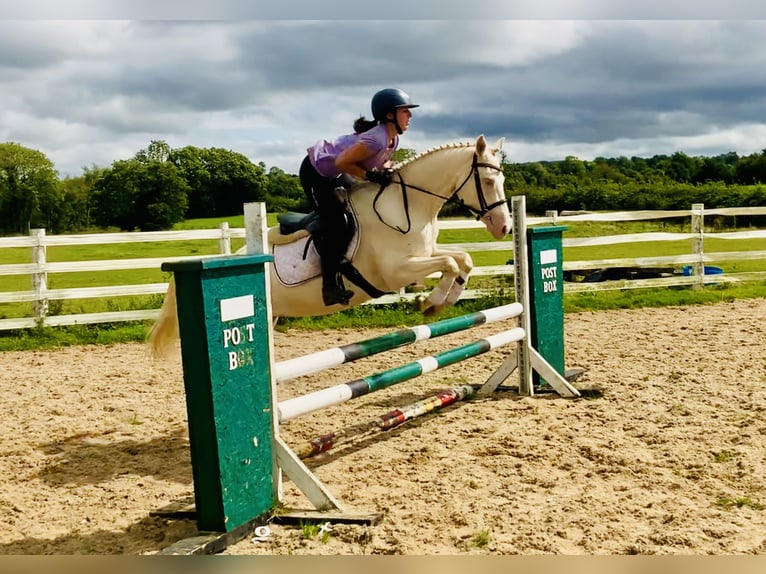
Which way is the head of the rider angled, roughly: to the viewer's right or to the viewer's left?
to the viewer's right

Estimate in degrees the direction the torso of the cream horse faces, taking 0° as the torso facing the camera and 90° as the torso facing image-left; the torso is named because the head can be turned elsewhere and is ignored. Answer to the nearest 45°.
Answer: approximately 270°

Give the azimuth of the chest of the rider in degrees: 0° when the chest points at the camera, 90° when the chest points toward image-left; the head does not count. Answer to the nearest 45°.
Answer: approximately 270°
